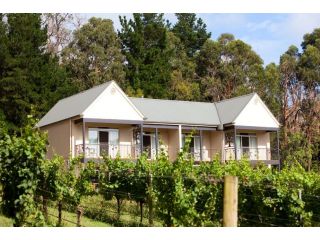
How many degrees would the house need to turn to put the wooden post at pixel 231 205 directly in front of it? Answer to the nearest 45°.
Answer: approximately 45° to its right

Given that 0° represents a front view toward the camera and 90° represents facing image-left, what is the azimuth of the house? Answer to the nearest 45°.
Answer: approximately 315°
